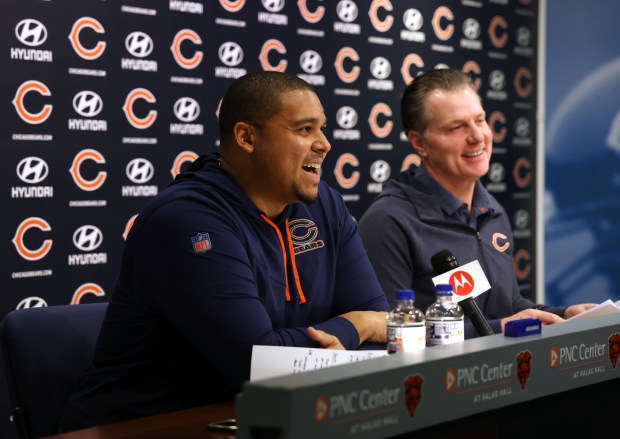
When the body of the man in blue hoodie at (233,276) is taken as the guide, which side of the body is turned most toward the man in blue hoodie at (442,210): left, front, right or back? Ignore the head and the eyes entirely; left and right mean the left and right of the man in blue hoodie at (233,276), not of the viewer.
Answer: left

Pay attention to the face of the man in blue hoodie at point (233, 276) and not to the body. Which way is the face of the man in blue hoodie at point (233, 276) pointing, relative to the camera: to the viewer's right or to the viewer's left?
to the viewer's right

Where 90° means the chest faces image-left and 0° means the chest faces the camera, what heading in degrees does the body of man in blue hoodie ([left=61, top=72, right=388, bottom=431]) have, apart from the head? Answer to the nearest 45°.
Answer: approximately 315°

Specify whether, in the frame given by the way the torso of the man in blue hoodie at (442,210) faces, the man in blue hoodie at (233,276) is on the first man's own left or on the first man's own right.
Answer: on the first man's own right

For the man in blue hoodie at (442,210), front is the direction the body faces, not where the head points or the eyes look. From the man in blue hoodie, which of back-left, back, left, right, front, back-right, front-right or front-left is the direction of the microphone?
front-right

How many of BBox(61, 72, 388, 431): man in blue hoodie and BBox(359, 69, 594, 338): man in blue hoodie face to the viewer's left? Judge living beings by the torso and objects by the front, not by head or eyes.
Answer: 0

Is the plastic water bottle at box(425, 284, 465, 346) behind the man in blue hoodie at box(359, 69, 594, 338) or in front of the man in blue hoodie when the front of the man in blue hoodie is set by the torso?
in front
